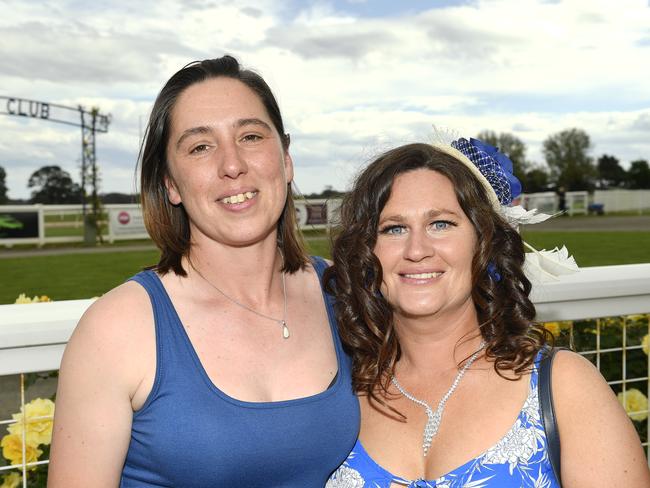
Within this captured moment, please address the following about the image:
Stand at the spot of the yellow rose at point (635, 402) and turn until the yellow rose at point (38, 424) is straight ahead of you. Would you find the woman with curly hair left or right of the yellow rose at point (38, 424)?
left

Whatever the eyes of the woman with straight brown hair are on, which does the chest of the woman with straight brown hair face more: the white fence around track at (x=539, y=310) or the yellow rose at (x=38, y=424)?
the white fence around track

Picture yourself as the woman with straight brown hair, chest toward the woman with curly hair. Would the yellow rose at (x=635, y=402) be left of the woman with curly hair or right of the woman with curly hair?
left

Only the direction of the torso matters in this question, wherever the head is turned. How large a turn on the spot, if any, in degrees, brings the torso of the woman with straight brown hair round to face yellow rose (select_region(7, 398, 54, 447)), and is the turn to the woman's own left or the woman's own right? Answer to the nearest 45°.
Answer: approximately 180°

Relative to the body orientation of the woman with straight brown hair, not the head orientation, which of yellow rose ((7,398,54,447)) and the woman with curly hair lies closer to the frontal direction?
the woman with curly hair

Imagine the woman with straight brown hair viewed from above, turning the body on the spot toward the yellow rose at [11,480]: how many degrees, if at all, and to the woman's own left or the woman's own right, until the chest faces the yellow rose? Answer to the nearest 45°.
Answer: approximately 180°

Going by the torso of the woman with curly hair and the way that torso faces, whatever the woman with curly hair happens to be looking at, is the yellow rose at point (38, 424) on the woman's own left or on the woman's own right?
on the woman's own right

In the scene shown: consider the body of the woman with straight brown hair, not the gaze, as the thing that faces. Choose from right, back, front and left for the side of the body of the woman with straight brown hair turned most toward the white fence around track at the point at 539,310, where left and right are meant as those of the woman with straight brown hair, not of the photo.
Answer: left

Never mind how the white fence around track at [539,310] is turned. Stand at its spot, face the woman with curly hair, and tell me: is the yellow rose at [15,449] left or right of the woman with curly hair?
right

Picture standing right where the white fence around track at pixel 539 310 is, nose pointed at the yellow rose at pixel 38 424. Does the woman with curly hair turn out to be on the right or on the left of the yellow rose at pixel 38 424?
left

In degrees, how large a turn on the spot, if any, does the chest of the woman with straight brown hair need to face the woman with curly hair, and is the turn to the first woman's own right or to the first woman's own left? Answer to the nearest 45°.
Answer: approximately 45° to the first woman's own left

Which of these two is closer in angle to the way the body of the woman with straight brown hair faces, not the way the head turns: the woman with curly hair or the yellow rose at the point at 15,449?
the woman with curly hair

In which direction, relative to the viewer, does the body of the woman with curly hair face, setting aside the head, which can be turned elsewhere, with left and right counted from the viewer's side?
facing the viewer and to the left of the viewer

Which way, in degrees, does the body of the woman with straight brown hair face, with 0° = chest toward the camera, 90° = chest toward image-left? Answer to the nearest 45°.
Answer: approximately 315°
